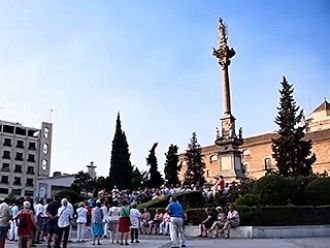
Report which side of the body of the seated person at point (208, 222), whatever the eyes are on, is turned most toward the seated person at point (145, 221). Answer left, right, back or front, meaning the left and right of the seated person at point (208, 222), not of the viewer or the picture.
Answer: right

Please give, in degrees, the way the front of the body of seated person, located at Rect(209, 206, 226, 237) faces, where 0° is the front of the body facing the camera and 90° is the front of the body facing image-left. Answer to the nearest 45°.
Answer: approximately 45°

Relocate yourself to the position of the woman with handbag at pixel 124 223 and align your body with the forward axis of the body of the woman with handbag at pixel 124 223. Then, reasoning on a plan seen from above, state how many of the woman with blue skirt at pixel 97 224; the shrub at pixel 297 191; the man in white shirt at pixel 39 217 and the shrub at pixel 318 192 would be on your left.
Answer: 2

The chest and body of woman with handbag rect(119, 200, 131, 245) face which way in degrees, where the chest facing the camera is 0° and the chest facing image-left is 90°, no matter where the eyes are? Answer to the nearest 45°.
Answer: approximately 180°

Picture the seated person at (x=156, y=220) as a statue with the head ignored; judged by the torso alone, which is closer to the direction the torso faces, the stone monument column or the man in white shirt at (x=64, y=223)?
the man in white shirt

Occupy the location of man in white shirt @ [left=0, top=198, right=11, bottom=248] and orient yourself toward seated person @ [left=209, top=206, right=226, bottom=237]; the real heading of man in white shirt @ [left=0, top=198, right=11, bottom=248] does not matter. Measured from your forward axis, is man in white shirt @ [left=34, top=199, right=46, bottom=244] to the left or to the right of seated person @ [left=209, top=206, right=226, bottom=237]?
left

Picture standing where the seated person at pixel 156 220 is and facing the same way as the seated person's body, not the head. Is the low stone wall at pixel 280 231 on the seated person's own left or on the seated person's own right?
on the seated person's own left

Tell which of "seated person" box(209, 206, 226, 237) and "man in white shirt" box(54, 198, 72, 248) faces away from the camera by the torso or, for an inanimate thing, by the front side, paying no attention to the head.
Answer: the man in white shirt

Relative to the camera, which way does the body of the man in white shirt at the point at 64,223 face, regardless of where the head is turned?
away from the camera

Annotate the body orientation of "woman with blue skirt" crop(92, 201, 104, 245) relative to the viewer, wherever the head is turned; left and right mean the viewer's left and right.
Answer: facing away from the viewer
